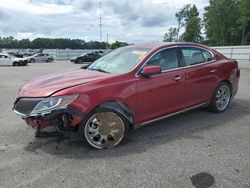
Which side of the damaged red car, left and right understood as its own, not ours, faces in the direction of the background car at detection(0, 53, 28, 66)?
right

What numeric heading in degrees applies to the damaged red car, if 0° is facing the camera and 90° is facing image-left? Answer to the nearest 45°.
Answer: approximately 45°

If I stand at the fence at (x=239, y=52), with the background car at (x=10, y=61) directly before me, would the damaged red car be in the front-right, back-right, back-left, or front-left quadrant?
front-left

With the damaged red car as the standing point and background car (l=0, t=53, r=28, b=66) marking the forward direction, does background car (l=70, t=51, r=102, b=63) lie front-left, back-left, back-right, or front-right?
front-right

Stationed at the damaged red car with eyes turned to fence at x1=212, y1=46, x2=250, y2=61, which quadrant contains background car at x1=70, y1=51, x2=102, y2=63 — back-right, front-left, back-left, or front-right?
front-left

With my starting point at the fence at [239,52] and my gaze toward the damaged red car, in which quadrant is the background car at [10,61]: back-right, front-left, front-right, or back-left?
front-right

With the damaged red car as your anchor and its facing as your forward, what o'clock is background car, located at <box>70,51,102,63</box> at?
The background car is roughly at 4 o'clock from the damaged red car.

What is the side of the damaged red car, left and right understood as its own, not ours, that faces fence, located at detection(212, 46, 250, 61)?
back
